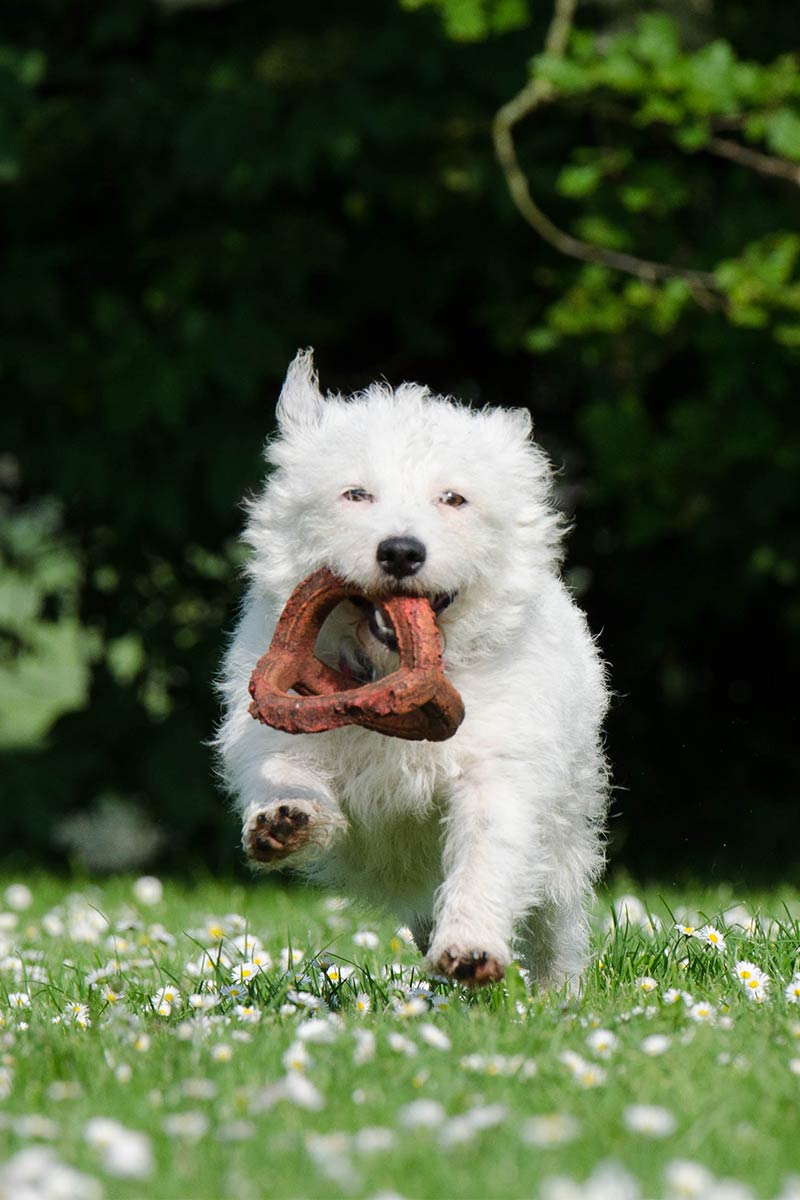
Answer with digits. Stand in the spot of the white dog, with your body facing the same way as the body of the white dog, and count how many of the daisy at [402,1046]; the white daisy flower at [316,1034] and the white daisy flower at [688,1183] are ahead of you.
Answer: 3

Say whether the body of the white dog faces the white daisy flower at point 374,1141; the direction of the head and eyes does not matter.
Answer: yes

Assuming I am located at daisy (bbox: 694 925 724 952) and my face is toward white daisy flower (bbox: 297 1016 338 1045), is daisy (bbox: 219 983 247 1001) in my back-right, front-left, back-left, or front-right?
front-right

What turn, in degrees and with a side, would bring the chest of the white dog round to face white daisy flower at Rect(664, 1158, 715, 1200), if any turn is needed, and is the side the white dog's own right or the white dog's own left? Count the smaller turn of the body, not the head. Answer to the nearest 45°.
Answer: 0° — it already faces it

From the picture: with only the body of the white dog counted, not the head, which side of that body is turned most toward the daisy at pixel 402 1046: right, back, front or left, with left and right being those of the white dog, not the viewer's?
front

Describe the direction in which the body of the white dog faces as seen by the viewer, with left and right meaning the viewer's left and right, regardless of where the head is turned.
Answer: facing the viewer

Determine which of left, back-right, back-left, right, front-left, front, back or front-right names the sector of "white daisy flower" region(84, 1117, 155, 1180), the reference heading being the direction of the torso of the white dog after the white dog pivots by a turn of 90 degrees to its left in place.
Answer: right

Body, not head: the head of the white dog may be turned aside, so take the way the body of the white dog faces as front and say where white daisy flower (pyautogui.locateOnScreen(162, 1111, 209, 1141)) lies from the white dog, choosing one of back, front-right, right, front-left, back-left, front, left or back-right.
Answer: front

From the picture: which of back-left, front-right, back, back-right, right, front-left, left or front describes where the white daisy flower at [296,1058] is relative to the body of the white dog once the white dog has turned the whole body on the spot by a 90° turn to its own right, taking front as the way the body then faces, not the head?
left

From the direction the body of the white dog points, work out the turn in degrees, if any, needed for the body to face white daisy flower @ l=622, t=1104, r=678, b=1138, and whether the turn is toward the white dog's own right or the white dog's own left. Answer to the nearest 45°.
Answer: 0° — it already faces it

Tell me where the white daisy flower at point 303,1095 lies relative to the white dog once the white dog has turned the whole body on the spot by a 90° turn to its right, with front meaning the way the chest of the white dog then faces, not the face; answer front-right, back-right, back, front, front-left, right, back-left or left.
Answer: left
